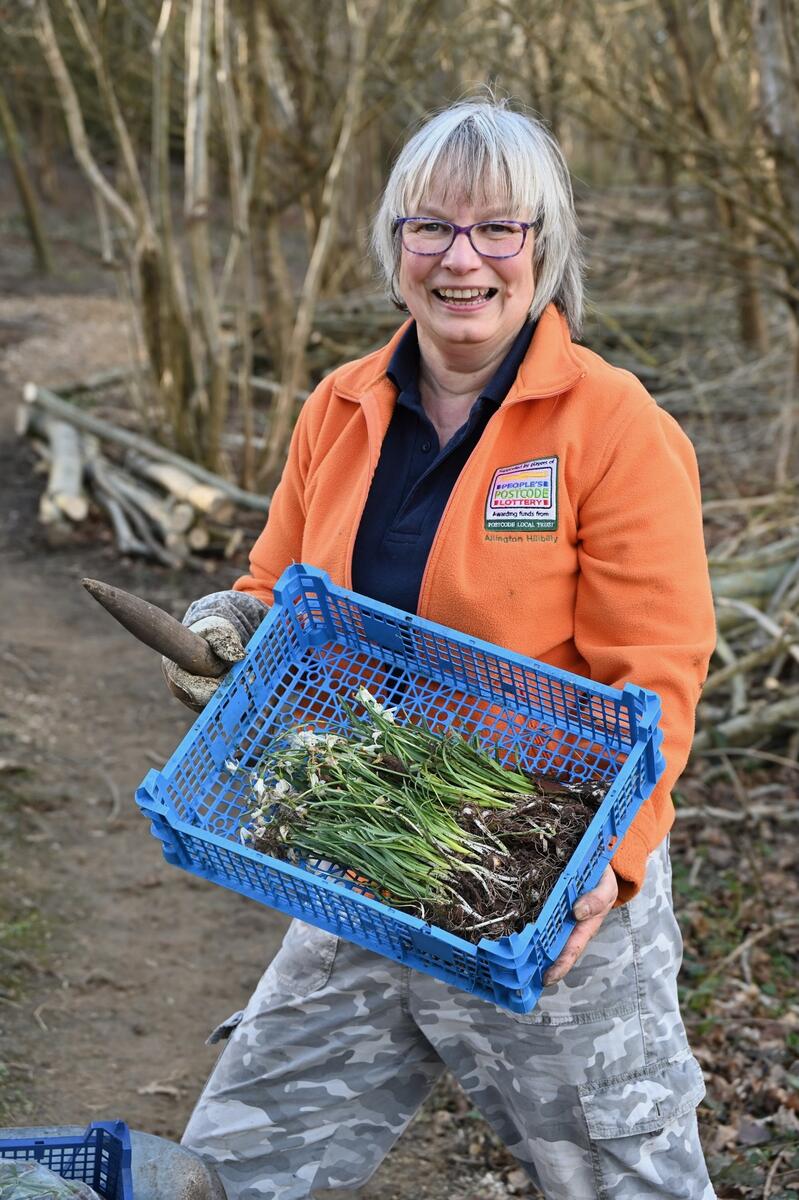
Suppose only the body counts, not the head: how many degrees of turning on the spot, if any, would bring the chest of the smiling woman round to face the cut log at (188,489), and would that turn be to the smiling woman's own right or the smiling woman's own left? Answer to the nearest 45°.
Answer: approximately 135° to the smiling woman's own right

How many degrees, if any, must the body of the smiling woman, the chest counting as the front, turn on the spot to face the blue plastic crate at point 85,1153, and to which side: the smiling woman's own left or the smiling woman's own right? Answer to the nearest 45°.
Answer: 0° — they already face it

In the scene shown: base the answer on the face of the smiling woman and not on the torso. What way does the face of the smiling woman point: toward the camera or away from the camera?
toward the camera

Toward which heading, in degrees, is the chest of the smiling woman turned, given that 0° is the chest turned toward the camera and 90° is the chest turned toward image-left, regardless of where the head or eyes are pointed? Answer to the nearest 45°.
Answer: approximately 45°

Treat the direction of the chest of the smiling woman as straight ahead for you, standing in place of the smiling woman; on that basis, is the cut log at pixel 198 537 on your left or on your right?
on your right

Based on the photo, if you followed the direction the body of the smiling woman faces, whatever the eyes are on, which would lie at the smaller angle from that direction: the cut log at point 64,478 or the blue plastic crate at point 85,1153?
the blue plastic crate

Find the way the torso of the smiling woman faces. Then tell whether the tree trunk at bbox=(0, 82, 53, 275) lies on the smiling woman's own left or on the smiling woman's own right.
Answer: on the smiling woman's own right

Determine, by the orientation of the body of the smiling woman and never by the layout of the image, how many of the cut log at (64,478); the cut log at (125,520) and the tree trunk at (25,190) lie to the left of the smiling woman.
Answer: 0

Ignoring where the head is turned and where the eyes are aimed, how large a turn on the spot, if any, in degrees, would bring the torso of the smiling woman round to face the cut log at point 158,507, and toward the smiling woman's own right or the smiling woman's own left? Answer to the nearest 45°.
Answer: approximately 135° to the smiling woman's own right
